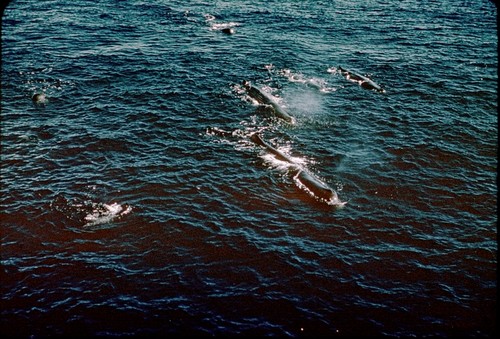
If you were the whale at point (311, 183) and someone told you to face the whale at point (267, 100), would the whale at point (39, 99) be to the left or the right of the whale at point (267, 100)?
left

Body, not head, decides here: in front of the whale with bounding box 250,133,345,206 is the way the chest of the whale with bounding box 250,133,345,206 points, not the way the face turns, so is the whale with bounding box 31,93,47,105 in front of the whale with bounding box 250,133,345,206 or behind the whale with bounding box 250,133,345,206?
behind

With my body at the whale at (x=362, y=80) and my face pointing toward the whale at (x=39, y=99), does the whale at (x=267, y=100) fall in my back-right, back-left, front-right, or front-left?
front-left

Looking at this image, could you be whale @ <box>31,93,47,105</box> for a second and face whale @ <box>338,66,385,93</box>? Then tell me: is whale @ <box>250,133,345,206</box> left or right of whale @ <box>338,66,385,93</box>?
right

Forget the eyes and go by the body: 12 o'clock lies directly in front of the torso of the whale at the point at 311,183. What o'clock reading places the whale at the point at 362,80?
the whale at the point at 362,80 is roughly at 8 o'clock from the whale at the point at 311,183.

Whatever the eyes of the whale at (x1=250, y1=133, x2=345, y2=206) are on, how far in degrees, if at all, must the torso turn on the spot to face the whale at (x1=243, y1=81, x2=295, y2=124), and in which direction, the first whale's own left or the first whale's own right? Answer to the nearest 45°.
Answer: approximately 135° to the first whale's own left

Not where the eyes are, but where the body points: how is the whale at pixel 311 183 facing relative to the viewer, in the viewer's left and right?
facing the viewer and to the right of the viewer

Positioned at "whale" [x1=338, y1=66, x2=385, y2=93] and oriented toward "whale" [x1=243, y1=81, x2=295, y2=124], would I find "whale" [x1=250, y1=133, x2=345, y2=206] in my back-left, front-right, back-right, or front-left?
front-left
